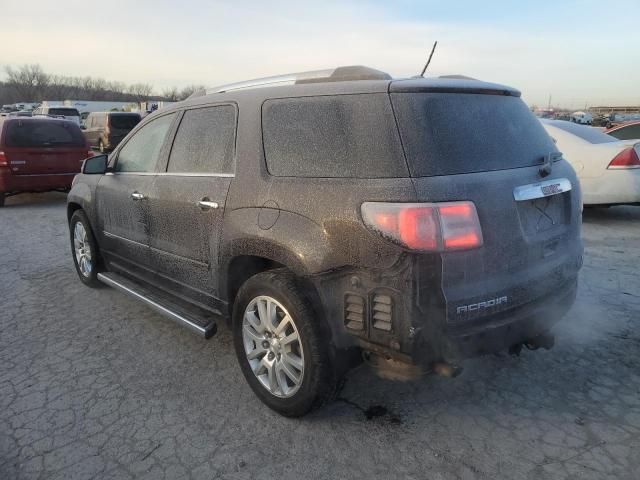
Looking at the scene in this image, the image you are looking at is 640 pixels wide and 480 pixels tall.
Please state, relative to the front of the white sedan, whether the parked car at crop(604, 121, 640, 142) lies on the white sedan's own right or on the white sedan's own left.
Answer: on the white sedan's own right

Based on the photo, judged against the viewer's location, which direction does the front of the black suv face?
facing away from the viewer and to the left of the viewer

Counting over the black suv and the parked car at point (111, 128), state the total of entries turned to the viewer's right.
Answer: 0

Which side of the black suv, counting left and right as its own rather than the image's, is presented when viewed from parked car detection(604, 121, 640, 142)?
right

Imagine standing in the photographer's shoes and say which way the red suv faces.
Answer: facing away from the viewer

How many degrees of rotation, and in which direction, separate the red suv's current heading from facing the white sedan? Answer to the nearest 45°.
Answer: approximately 135° to its right

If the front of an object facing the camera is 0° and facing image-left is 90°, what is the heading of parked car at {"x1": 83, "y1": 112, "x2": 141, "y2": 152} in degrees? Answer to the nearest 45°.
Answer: approximately 135°

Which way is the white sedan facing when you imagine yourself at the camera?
facing away from the viewer and to the left of the viewer

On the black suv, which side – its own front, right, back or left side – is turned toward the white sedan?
right
